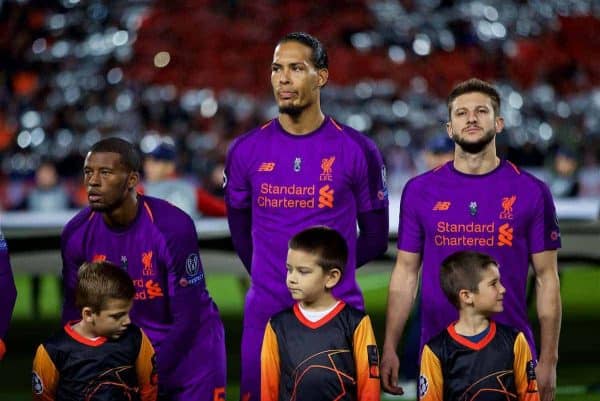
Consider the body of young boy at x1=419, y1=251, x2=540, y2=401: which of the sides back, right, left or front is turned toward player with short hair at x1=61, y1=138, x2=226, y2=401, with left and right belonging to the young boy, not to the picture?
right

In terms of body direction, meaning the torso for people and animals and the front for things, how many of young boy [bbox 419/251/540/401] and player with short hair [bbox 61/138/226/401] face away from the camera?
0

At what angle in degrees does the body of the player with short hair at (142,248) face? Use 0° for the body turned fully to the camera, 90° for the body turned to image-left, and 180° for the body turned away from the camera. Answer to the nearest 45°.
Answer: approximately 45°

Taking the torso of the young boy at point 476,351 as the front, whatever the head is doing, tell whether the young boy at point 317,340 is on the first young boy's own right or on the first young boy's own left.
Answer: on the first young boy's own right

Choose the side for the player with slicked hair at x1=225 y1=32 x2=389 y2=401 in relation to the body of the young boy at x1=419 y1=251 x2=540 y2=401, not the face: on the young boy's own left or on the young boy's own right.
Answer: on the young boy's own right

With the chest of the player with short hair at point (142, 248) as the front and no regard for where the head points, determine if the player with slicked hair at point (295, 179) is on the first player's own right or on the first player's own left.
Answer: on the first player's own left

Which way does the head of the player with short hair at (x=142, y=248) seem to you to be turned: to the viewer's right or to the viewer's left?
to the viewer's left

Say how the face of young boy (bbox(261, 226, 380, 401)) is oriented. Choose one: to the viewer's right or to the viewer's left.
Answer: to the viewer's left

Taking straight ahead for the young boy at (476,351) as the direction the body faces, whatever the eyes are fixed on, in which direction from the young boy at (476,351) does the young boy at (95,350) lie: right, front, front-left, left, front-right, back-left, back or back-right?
right
